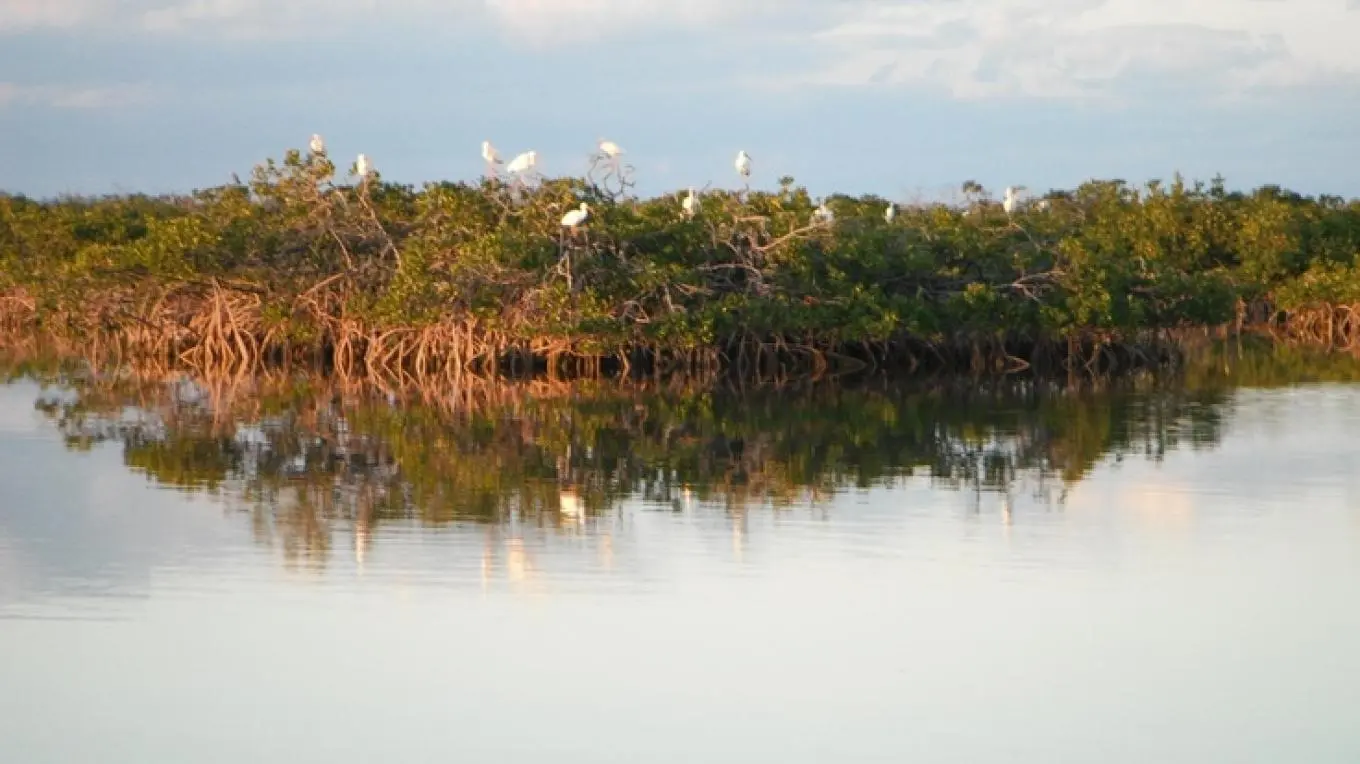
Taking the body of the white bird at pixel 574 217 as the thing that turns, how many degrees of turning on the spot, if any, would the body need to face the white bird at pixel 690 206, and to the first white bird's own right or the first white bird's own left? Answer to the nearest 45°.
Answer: approximately 45° to the first white bird's own left

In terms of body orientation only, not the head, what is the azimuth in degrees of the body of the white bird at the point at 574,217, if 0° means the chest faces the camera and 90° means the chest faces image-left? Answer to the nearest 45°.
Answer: approximately 270°
